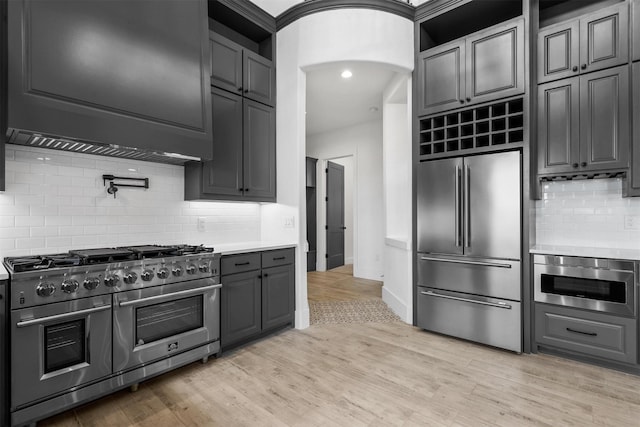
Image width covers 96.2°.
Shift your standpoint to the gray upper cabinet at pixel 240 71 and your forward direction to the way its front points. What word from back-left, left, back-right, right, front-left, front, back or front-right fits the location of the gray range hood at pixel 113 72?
right

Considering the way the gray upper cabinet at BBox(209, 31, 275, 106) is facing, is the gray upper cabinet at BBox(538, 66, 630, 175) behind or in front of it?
in front

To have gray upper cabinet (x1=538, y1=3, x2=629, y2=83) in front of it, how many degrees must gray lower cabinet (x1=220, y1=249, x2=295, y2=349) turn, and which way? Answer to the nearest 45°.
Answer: approximately 45° to its left

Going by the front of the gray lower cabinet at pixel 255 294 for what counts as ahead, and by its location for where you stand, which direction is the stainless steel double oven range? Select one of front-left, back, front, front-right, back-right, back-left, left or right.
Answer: right

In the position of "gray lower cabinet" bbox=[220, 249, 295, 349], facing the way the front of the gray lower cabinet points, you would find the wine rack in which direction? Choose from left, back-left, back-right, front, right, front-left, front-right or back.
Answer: front-left

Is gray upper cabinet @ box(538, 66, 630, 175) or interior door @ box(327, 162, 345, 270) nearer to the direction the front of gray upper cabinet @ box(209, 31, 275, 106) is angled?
the gray upper cabinet

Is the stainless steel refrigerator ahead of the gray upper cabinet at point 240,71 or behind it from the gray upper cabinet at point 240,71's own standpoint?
ahead

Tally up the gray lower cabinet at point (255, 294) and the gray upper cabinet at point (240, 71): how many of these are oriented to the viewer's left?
0

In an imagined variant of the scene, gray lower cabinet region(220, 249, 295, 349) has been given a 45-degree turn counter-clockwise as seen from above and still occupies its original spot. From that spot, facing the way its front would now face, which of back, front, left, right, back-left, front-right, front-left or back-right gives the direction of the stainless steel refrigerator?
front

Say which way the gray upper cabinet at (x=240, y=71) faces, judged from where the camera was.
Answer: facing the viewer and to the right of the viewer
